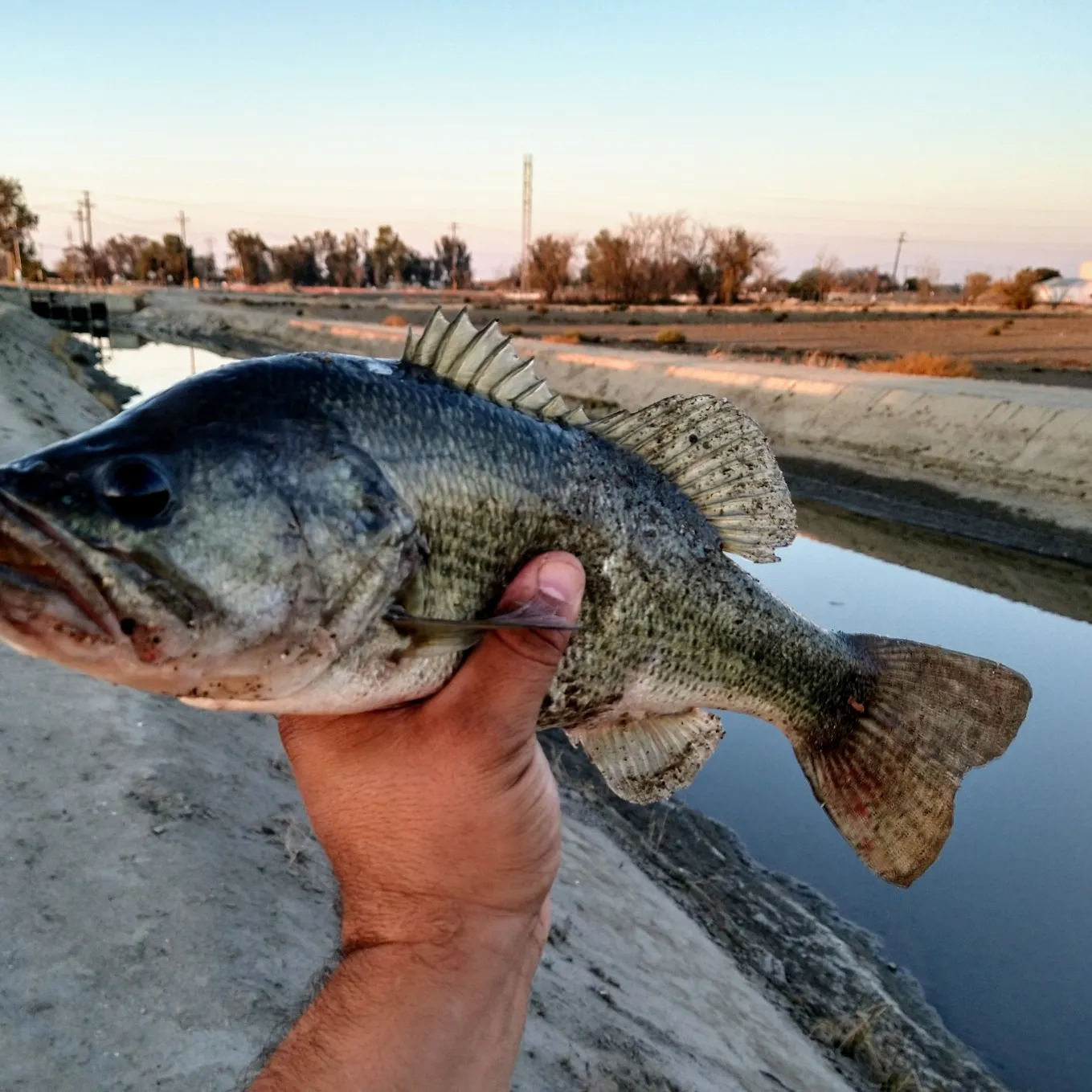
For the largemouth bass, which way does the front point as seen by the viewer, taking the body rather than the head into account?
to the viewer's left

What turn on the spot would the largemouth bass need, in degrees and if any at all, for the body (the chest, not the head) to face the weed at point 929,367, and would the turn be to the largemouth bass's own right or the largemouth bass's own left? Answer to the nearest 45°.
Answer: approximately 135° to the largemouth bass's own right

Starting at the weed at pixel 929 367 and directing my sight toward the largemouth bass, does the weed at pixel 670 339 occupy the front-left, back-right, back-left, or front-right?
back-right

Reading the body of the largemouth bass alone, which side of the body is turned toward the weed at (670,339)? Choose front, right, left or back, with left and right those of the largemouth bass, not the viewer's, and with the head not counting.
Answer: right
